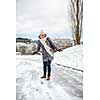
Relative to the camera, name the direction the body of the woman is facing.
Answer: toward the camera
